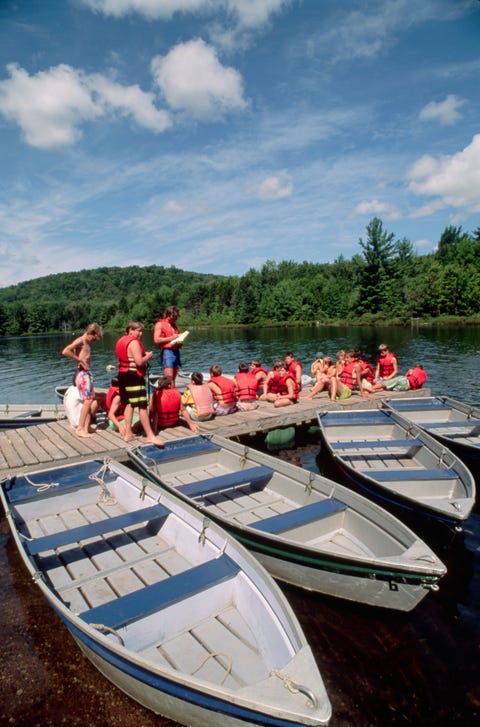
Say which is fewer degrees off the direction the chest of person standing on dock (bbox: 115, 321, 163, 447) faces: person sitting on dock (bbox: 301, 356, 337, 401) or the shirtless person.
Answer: the person sitting on dock

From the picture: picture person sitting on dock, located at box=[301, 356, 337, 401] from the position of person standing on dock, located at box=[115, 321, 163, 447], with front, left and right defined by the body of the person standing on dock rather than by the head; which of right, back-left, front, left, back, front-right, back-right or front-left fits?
front-left

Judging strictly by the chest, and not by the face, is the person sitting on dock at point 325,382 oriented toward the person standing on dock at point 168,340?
yes

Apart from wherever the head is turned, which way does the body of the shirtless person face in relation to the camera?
to the viewer's right
